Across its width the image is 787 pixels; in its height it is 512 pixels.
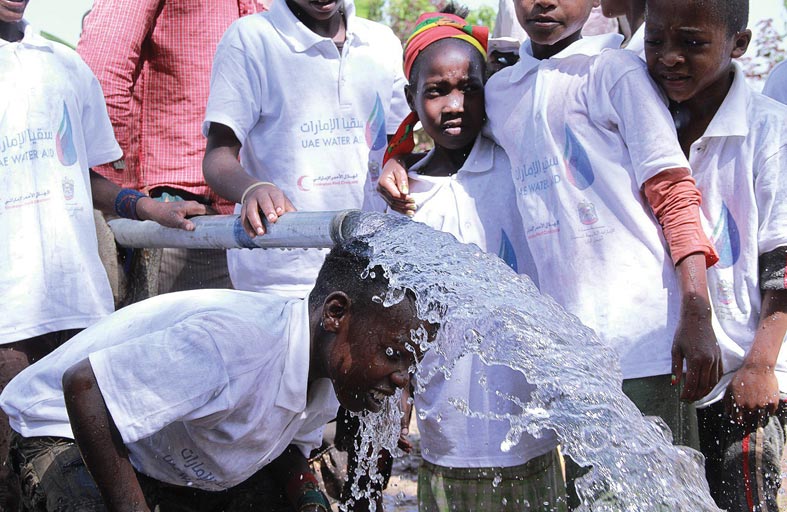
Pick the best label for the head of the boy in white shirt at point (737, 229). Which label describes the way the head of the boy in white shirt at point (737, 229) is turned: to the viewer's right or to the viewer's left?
to the viewer's left

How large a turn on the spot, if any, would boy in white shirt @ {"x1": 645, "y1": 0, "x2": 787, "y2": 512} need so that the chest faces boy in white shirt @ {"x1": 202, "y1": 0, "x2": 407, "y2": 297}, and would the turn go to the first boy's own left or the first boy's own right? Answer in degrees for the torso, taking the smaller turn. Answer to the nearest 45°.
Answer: approximately 45° to the first boy's own right

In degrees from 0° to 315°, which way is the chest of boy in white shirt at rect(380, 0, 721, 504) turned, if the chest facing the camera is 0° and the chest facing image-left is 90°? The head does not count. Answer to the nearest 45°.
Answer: approximately 45°

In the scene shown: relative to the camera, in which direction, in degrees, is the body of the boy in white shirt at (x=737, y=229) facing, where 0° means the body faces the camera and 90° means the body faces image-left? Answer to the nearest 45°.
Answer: approximately 45°

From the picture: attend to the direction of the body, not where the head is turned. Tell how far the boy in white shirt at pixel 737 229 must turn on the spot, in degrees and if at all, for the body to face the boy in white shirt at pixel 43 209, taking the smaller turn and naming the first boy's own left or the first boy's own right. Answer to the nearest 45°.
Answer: approximately 45° to the first boy's own right
